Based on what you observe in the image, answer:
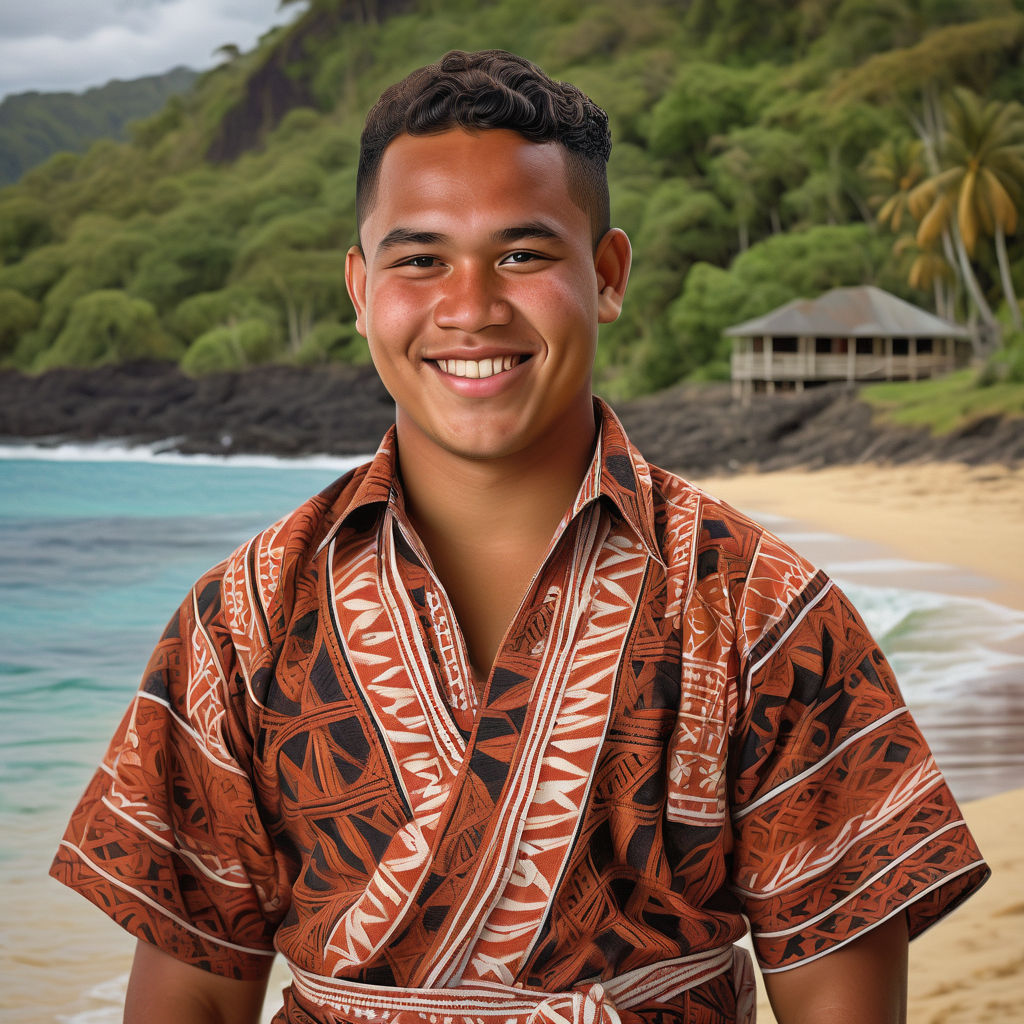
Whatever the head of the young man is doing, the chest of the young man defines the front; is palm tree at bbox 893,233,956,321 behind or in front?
behind

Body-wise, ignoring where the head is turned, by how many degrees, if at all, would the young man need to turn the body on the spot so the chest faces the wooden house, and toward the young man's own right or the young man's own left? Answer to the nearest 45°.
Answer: approximately 180°

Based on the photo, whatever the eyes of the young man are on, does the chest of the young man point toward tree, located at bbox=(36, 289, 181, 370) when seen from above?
no

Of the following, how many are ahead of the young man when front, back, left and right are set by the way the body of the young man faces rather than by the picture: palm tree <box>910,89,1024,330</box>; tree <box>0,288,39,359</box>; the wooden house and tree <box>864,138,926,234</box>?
0

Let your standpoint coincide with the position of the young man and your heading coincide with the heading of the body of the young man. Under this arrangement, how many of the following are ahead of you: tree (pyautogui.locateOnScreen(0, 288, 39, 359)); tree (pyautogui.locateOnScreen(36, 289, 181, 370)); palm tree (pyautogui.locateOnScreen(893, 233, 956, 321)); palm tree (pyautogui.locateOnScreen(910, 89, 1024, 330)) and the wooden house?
0

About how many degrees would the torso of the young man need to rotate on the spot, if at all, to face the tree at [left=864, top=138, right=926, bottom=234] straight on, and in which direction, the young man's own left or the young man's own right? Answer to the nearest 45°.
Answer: approximately 180°

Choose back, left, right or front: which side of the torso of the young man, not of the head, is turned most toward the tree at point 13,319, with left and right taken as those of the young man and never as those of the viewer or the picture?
back

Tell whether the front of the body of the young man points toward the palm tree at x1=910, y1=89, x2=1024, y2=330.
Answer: no

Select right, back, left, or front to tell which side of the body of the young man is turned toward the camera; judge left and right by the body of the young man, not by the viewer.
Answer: front

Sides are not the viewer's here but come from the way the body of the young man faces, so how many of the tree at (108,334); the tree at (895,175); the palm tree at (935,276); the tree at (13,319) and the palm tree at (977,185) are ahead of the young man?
0

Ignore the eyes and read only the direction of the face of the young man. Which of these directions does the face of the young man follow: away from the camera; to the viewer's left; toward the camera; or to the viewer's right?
toward the camera
